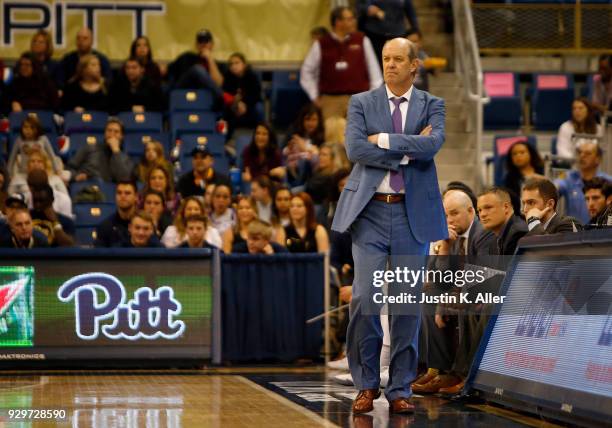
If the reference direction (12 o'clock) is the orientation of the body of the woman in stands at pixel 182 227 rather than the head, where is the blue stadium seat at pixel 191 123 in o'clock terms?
The blue stadium seat is roughly at 6 o'clock from the woman in stands.

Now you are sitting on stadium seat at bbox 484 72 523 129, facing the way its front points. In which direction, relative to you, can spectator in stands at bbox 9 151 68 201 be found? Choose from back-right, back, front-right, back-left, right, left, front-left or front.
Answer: front-right

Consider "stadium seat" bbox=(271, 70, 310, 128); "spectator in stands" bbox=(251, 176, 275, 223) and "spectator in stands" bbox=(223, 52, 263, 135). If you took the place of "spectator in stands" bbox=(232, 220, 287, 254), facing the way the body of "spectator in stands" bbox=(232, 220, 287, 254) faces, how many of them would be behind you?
3

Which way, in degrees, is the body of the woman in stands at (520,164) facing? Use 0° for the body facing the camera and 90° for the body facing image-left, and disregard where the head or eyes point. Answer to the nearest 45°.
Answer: approximately 45°

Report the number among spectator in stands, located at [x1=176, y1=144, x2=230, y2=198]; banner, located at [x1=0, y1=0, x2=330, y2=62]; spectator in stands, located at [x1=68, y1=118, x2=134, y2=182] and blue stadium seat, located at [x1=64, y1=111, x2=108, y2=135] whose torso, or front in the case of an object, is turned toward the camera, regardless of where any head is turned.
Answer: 4

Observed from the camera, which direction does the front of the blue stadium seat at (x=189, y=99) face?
facing the viewer

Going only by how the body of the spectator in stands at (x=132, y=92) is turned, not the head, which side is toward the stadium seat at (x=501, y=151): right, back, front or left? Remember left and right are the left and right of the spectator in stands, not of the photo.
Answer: left

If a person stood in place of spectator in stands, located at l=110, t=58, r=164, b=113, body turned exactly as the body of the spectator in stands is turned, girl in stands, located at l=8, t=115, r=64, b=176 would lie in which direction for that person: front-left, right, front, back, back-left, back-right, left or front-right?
front-right

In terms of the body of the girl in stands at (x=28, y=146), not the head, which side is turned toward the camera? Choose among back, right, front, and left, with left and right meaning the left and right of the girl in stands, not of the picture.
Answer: front

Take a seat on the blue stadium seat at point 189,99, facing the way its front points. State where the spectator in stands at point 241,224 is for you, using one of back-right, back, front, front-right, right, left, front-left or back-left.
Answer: front

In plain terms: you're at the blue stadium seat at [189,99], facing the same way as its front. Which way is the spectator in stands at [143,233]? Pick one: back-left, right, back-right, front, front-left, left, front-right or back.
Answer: front
